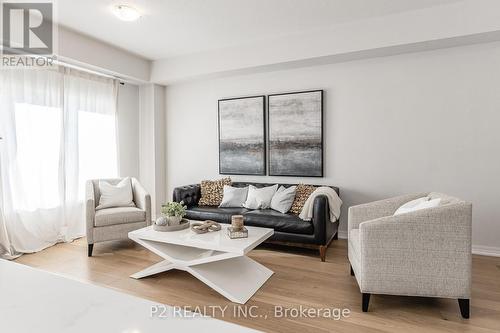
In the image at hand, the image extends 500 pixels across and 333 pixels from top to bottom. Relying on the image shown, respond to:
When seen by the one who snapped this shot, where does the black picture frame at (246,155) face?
facing the viewer and to the left of the viewer

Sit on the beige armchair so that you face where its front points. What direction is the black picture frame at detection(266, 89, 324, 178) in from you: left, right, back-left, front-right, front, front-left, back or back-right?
front-left

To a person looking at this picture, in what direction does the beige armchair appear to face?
facing the viewer and to the right of the viewer

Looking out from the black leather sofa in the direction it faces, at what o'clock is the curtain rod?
The curtain rod is roughly at 2 o'clock from the black leather sofa.

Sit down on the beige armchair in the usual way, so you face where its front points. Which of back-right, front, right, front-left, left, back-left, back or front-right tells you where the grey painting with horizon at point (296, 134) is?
front-left

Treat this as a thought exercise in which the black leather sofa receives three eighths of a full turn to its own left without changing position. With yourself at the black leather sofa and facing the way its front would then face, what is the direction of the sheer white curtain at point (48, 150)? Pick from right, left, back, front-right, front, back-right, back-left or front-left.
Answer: back

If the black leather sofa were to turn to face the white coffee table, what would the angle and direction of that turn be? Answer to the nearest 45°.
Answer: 0° — it already faces it

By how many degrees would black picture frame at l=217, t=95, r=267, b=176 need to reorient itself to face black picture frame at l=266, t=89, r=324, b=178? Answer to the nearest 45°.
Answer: approximately 90° to its left

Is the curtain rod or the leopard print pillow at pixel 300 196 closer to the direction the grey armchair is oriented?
the curtain rod

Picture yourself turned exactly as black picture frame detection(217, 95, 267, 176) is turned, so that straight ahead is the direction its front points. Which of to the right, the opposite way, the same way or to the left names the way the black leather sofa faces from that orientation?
the same way

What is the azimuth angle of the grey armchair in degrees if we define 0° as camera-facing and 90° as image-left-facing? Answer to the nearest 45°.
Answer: approximately 90°

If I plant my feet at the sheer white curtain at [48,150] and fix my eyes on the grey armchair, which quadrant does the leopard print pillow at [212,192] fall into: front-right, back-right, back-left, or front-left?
front-left

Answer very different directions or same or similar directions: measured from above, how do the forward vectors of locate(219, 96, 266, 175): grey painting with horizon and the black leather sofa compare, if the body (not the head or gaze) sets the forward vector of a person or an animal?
same or similar directions

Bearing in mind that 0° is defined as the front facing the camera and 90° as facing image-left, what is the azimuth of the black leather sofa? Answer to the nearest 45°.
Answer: approximately 45°

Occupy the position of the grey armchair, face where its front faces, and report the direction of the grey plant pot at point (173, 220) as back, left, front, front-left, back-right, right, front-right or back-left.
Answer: front
